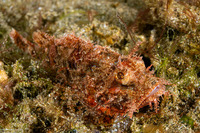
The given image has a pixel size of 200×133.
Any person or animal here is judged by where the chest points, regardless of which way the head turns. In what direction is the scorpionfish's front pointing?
to the viewer's right
